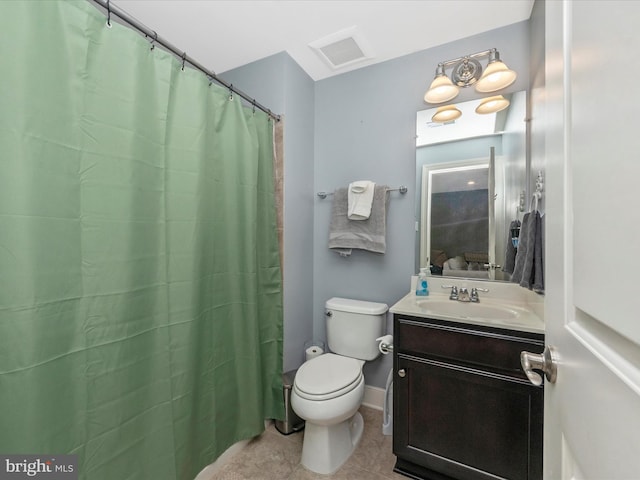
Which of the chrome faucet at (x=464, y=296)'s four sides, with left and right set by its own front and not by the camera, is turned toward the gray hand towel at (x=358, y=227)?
right

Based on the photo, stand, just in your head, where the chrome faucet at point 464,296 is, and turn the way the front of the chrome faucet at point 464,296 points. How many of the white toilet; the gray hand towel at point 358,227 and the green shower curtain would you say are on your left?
0

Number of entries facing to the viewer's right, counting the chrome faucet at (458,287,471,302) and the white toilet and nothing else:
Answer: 0

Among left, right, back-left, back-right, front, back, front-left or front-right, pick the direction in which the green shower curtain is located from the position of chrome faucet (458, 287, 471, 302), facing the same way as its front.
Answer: front-right

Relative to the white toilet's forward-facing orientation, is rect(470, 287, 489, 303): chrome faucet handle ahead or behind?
behind

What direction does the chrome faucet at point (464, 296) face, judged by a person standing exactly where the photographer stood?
facing the viewer

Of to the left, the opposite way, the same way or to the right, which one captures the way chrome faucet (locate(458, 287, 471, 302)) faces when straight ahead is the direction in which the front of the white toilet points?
the same way

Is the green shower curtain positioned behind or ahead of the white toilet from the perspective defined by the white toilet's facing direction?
ahead

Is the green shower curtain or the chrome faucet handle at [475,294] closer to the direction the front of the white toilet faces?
the green shower curtain
